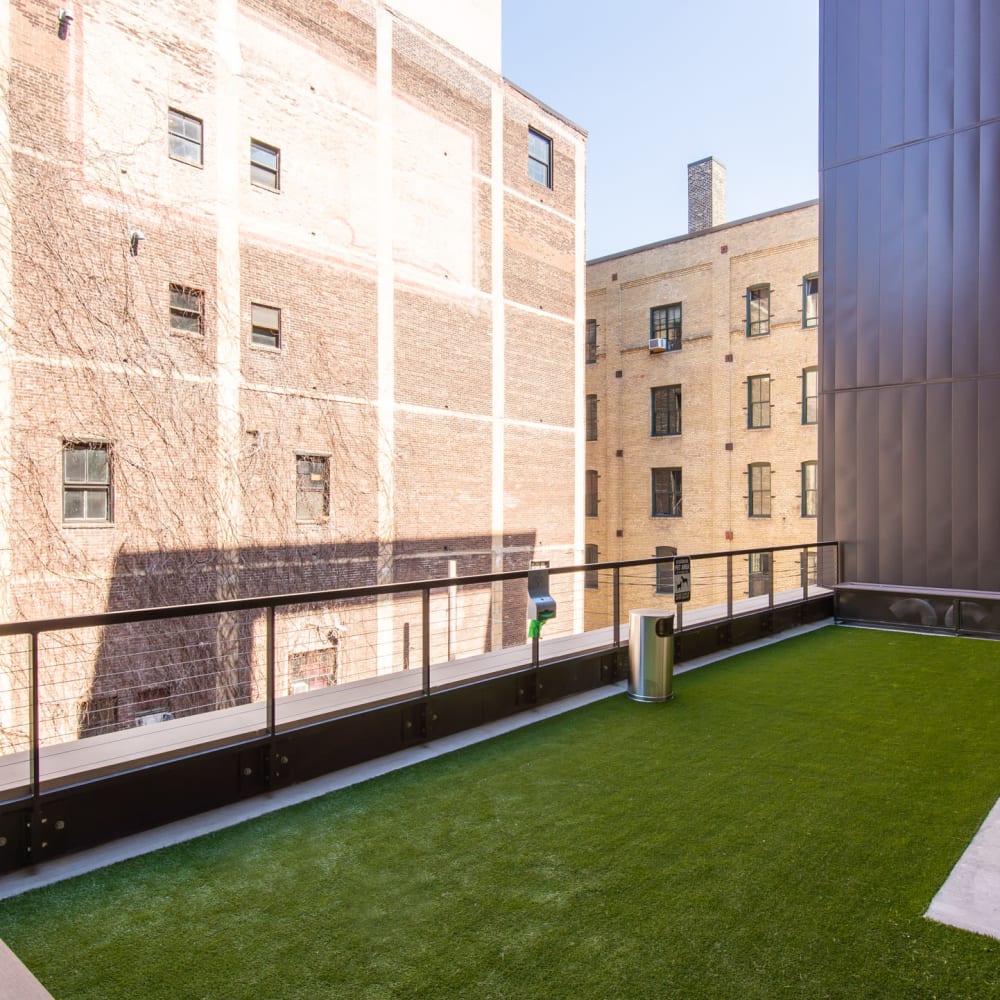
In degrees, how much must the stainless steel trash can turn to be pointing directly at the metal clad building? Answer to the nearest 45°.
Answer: approximately 90° to its left

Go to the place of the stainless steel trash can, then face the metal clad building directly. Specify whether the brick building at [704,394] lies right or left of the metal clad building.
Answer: left

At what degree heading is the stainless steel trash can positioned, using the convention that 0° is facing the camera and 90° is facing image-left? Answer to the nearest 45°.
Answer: approximately 315°

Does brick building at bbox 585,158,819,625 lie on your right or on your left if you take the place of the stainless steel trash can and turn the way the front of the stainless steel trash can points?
on your left
